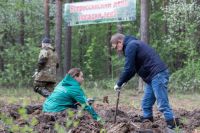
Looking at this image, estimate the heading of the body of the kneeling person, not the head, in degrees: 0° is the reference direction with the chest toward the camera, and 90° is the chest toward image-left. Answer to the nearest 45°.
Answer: approximately 270°

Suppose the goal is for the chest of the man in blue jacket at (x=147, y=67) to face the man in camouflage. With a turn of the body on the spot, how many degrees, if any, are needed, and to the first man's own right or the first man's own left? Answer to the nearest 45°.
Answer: approximately 45° to the first man's own right

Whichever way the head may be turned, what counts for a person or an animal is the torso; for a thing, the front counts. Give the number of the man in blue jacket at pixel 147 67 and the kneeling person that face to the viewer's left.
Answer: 1

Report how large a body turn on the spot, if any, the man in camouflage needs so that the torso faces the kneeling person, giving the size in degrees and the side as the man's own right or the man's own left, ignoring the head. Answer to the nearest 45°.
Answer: approximately 135° to the man's own left

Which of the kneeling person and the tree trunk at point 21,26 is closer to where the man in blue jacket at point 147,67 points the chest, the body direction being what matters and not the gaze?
the kneeling person

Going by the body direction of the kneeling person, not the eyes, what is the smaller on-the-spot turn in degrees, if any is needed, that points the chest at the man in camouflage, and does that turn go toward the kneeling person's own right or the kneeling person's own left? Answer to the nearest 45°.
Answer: approximately 90° to the kneeling person's own left

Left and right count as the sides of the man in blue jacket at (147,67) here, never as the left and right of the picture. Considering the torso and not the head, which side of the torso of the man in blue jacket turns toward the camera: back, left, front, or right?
left

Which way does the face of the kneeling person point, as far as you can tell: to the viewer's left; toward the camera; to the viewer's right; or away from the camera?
to the viewer's right

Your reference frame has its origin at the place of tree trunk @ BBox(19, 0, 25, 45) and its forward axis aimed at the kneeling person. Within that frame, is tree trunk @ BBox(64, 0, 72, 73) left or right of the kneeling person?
left
